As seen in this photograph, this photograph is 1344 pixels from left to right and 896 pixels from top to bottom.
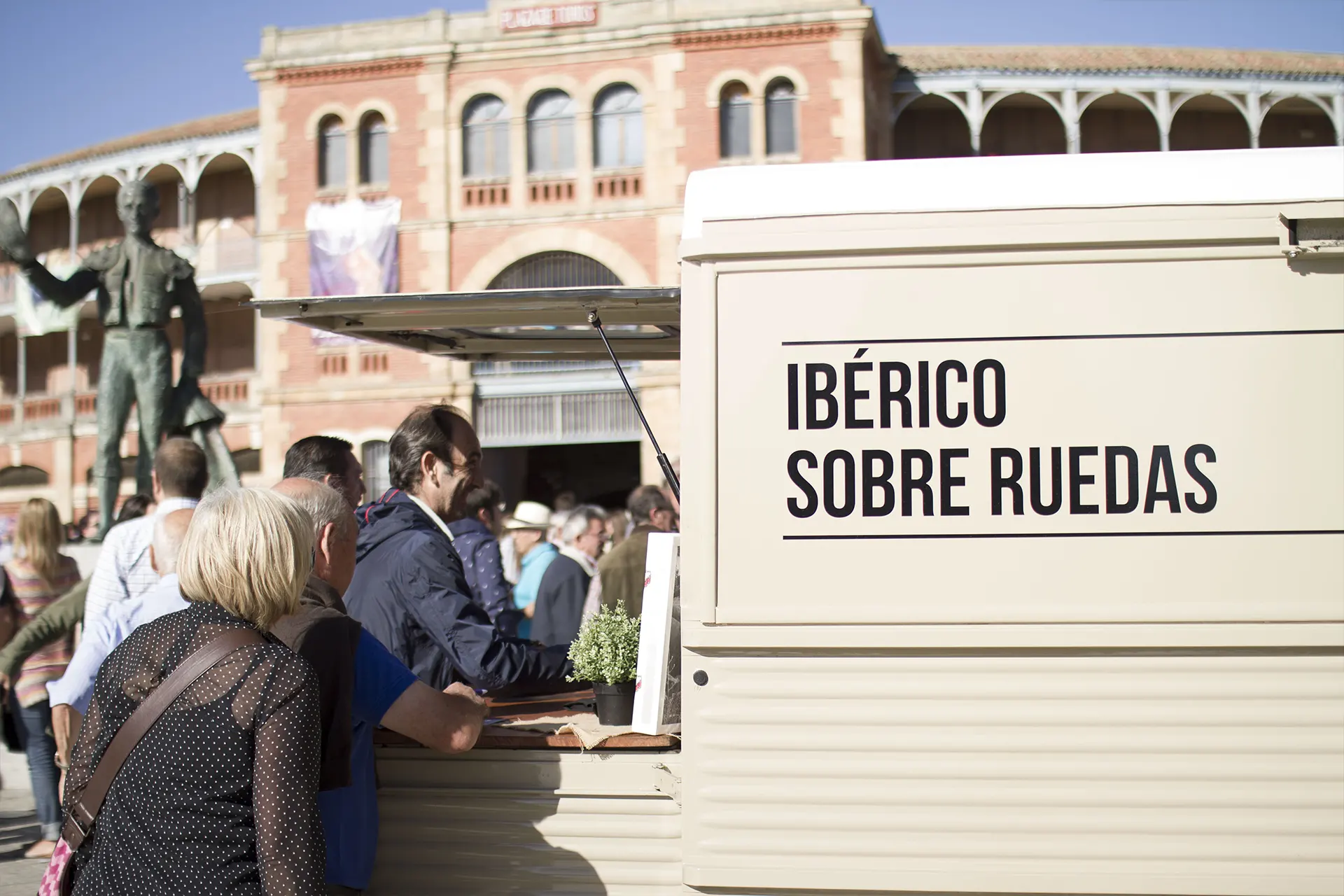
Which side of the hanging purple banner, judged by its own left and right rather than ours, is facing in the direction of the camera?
front

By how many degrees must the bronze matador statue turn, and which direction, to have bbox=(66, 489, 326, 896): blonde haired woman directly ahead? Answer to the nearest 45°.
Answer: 0° — it already faces them

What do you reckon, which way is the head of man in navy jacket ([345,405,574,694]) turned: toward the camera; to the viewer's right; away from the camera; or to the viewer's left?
to the viewer's right

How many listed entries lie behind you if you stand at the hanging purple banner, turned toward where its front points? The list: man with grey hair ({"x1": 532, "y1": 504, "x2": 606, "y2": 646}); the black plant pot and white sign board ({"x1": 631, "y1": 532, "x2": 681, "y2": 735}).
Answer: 0

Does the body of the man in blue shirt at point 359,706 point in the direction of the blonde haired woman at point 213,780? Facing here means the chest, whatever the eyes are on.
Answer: no

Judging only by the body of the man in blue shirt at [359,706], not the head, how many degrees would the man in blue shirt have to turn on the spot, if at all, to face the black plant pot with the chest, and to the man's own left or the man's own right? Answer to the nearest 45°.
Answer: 0° — they already face it

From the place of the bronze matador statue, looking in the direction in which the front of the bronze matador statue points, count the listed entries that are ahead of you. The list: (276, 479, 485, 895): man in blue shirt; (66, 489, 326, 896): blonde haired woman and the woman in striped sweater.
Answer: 3

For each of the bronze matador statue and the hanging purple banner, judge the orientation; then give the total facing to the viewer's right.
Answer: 0

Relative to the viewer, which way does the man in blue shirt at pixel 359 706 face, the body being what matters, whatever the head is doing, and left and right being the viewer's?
facing away from the viewer and to the right of the viewer

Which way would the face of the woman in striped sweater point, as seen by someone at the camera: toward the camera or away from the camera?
away from the camera

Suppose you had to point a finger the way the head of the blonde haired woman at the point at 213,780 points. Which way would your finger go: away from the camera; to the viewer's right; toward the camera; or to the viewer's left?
away from the camera

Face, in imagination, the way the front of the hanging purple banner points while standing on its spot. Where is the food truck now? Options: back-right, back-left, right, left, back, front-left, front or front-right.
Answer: front
